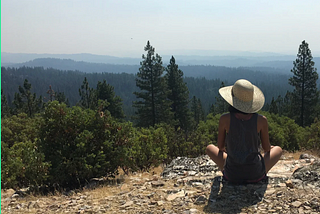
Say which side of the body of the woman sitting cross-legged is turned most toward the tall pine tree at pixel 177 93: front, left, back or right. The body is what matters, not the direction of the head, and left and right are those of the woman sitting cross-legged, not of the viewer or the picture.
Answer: front

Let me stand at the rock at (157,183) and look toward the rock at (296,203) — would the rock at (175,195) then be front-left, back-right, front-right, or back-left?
front-right

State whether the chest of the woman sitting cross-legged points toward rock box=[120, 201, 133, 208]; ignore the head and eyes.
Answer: no

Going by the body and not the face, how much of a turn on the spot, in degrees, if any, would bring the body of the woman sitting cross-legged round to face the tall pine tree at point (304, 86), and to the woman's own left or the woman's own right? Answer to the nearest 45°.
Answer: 0° — they already face it

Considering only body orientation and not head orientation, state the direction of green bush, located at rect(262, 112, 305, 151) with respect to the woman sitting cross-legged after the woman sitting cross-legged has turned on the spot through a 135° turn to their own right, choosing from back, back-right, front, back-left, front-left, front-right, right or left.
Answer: back-left

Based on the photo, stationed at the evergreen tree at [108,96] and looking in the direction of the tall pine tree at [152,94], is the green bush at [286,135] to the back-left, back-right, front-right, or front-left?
front-right

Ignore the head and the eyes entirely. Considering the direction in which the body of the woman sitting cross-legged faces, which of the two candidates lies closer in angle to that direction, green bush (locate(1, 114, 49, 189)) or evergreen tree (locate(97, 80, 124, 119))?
the evergreen tree

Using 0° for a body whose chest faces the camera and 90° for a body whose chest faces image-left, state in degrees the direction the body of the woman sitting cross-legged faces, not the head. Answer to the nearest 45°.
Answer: approximately 180°

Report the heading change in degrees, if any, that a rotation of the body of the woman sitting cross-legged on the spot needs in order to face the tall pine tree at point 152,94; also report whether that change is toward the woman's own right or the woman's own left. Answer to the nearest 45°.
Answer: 0° — they already face it

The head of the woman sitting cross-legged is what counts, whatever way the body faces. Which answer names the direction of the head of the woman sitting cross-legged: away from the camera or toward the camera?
away from the camera
